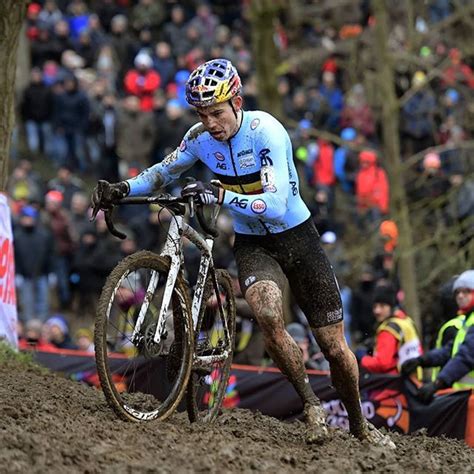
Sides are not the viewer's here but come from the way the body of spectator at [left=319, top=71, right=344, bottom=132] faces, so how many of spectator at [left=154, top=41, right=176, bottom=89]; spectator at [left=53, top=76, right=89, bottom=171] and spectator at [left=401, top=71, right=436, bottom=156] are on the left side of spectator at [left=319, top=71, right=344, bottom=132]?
1

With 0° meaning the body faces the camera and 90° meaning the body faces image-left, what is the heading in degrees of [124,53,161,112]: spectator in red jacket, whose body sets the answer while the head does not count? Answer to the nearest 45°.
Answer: approximately 0°

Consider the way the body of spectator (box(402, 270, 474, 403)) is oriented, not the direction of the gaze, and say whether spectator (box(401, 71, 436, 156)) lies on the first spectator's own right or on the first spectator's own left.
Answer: on the first spectator's own right

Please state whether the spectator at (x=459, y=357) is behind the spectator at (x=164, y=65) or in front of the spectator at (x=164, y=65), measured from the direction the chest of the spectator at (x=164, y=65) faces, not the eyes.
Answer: in front

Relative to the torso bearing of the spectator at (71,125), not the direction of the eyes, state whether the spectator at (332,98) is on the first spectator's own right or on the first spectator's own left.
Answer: on the first spectator's own left

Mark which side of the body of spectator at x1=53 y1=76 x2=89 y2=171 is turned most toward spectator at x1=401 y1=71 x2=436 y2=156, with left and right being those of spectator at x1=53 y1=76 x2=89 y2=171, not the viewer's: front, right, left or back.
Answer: left

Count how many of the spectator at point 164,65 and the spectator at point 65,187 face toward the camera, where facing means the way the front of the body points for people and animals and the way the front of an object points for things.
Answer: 2
